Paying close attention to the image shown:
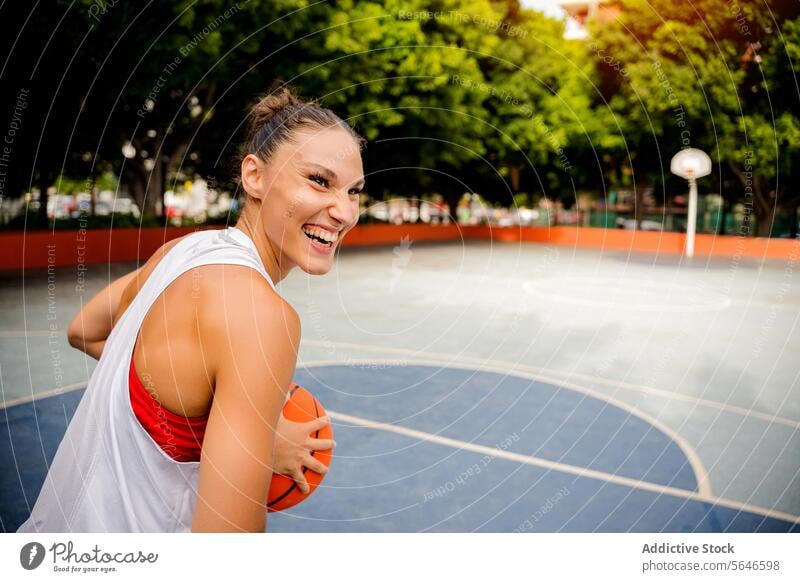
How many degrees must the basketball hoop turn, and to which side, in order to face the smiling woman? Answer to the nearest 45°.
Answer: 0° — it already faces them

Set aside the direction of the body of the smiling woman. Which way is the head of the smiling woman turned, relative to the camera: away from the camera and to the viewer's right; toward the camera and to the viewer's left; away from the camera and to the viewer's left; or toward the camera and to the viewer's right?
toward the camera and to the viewer's right

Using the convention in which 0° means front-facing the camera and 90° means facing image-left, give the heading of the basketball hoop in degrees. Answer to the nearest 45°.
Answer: approximately 0°
